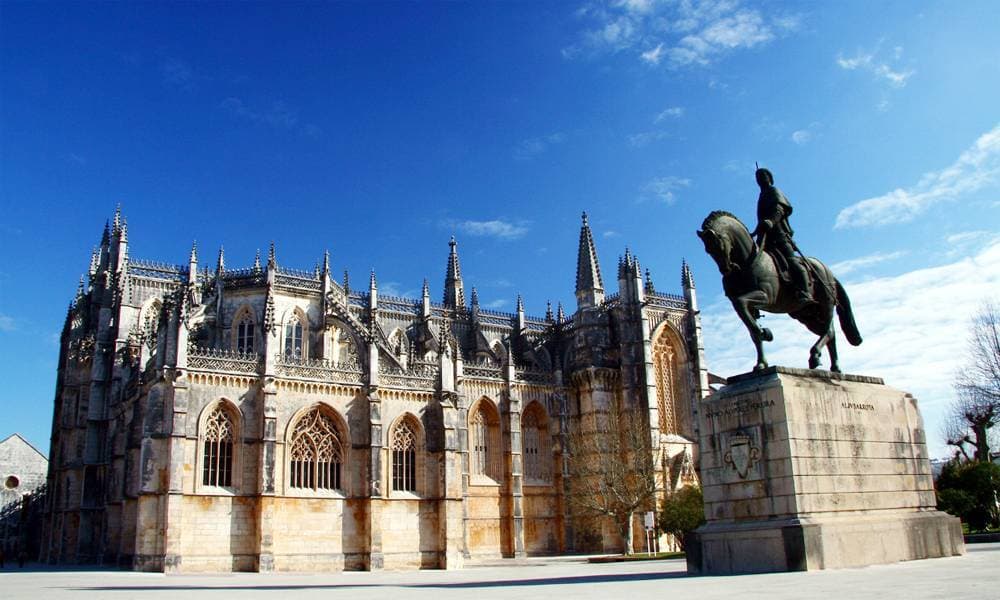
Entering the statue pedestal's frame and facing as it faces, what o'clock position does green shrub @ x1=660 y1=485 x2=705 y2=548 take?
The green shrub is roughly at 4 o'clock from the statue pedestal.

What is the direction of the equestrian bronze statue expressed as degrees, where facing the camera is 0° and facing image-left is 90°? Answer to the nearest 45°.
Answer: approximately 45°

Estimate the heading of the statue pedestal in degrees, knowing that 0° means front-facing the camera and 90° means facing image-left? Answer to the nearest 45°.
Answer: approximately 45°

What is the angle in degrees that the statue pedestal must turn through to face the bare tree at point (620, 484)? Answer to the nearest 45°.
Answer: approximately 135° to its right

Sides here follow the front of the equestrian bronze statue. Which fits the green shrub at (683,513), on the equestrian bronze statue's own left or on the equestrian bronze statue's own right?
on the equestrian bronze statue's own right

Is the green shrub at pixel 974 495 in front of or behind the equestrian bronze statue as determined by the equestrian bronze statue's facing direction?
behind

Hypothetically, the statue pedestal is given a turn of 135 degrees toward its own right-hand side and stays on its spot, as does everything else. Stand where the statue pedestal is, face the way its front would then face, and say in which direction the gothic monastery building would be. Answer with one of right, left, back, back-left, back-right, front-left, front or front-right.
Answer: front-left

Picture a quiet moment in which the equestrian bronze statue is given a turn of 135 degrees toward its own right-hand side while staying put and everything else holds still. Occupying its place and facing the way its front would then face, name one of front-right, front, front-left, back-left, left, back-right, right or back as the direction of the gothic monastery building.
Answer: front-left
